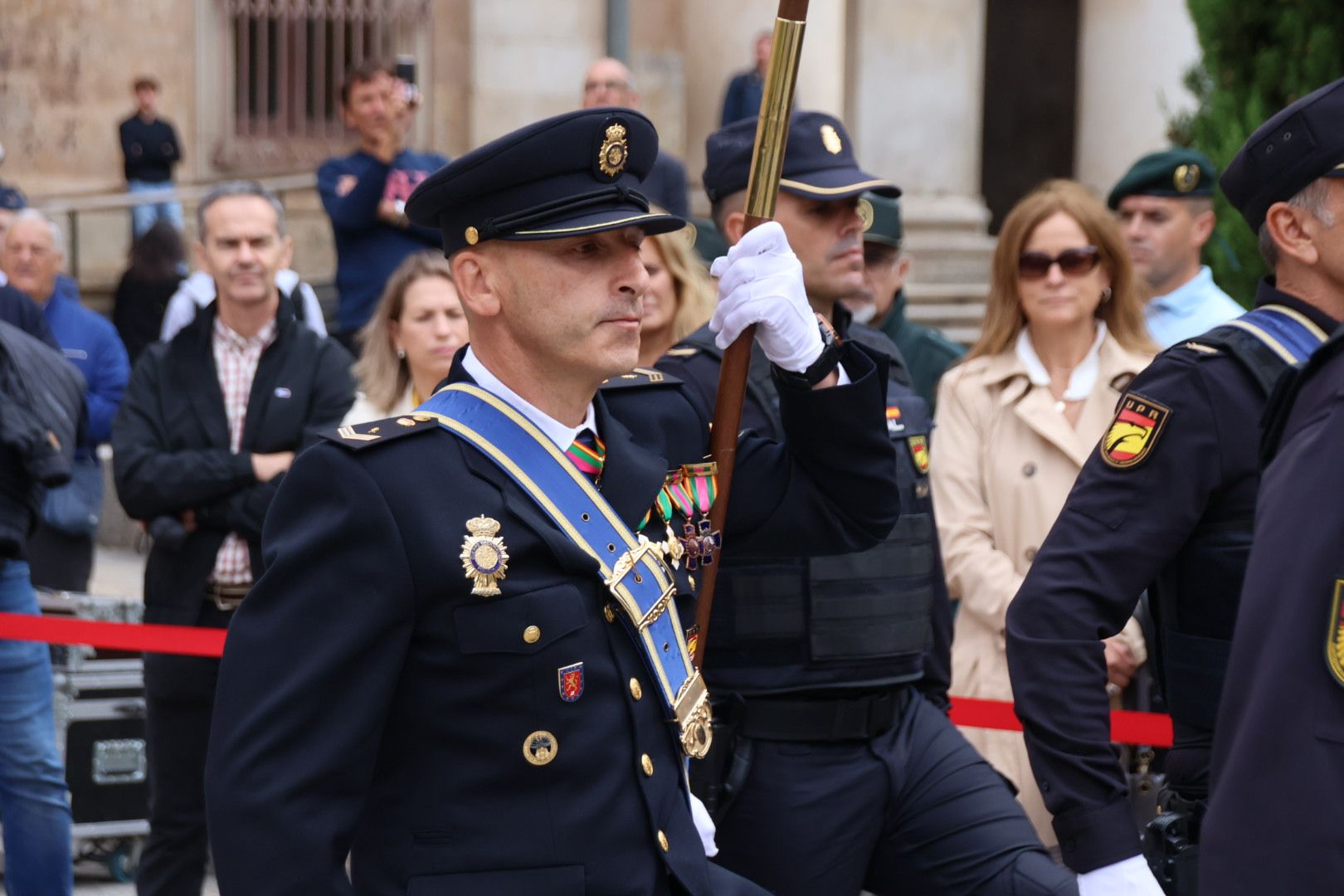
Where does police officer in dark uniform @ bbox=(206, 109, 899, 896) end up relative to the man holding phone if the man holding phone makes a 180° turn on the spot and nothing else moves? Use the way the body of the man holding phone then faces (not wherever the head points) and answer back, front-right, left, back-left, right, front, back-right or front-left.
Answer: back-left

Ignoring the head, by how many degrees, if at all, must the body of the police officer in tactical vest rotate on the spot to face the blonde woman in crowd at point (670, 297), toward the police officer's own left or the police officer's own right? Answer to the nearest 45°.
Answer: approximately 135° to the police officer's own left

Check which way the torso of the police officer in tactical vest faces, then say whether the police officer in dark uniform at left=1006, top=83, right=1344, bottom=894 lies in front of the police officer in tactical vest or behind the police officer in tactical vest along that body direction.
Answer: in front

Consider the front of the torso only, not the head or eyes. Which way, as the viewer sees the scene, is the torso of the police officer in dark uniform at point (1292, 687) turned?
to the viewer's right

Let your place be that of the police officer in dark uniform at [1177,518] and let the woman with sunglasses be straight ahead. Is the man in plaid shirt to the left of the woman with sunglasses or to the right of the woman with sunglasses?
left

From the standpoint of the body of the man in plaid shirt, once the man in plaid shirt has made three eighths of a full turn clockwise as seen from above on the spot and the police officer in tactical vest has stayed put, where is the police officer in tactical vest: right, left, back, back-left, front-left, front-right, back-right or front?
back

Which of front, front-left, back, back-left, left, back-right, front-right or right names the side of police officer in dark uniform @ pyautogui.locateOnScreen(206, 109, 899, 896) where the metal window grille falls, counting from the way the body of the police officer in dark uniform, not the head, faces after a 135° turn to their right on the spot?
right

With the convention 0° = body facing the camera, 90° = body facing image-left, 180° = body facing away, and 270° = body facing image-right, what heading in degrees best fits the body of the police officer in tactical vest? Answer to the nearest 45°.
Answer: approximately 315°

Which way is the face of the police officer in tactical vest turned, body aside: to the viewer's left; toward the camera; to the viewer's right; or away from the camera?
to the viewer's right
